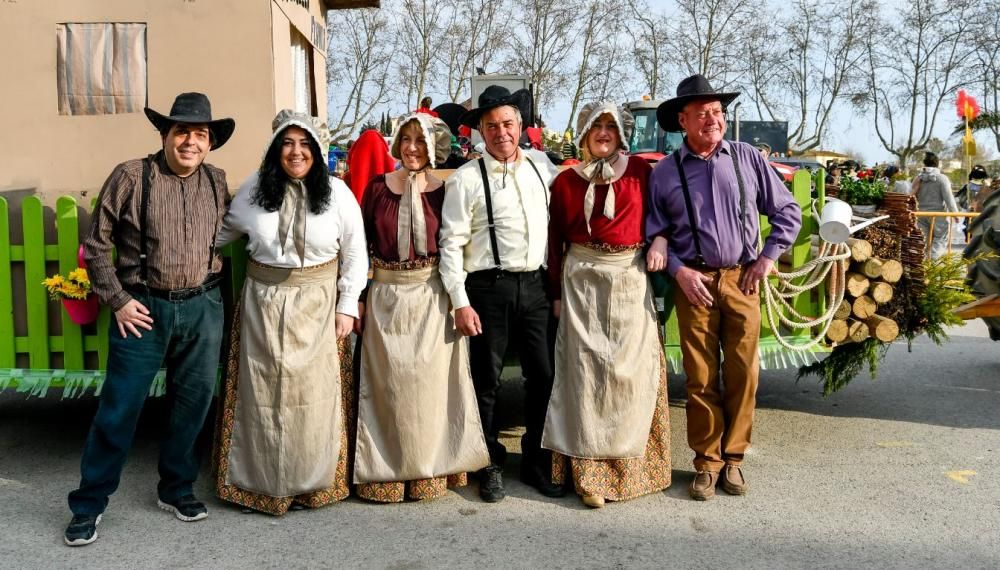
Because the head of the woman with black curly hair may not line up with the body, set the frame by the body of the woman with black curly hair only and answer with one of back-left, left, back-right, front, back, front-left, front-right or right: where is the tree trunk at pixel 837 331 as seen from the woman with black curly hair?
left

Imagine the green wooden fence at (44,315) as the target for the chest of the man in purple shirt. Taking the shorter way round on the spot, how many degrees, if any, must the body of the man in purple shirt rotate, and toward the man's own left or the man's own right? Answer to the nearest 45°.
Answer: approximately 90° to the man's own right

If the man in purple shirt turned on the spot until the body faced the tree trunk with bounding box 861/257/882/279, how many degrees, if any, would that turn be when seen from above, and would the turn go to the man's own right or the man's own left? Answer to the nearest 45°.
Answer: approximately 135° to the man's own left

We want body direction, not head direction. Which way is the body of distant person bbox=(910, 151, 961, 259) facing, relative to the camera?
away from the camera

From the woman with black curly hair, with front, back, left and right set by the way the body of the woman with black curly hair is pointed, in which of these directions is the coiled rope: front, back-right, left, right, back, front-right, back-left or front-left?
left

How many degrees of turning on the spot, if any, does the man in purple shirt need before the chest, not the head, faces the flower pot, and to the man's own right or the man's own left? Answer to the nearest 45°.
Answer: approximately 90° to the man's own right

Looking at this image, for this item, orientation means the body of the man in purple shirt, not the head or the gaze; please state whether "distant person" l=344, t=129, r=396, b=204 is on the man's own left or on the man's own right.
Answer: on the man's own right

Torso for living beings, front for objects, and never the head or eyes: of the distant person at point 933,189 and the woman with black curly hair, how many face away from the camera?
1

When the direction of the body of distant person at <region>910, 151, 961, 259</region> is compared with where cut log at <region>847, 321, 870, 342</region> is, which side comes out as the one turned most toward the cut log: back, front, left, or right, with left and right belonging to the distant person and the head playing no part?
back
